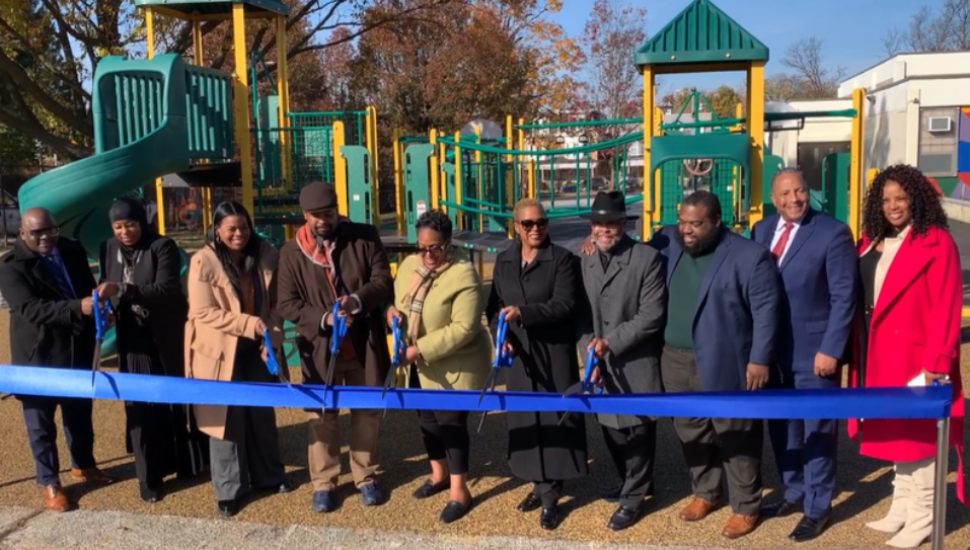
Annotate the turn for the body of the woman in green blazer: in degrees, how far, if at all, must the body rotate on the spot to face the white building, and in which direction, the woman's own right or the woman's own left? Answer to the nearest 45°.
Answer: approximately 180°

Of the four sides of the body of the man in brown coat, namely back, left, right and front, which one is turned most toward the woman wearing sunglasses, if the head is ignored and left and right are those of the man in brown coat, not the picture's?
left

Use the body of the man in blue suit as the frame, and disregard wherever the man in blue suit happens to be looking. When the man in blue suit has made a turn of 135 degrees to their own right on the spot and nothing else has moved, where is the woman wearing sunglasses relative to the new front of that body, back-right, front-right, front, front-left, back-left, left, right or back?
left

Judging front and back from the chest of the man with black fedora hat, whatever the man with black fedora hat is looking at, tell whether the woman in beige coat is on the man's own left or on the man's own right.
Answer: on the man's own right

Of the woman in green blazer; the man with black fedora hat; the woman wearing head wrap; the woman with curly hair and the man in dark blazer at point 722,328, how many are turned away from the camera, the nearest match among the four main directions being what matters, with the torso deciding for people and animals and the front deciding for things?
0

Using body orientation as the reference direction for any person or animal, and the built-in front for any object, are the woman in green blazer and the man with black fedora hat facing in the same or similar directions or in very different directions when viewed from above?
same or similar directions

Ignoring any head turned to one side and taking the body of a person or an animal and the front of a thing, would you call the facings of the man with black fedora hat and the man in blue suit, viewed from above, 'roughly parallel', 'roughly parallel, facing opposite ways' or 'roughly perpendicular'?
roughly parallel

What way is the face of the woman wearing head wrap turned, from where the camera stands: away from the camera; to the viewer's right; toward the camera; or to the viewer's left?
toward the camera

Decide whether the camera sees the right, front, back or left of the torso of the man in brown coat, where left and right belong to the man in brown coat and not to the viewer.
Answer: front

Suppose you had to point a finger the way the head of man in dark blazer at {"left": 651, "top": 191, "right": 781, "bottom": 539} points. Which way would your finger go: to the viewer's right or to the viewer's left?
to the viewer's left

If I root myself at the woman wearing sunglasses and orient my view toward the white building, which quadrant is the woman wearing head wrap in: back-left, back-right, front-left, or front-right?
back-left

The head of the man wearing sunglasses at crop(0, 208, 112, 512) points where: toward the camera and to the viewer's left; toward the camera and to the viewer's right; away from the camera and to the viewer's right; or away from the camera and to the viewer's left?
toward the camera and to the viewer's right

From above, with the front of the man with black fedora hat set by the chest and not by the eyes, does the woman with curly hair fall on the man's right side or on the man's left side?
on the man's left side

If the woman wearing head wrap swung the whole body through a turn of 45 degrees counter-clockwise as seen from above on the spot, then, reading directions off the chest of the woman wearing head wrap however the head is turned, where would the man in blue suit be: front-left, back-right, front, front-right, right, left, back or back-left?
front-left

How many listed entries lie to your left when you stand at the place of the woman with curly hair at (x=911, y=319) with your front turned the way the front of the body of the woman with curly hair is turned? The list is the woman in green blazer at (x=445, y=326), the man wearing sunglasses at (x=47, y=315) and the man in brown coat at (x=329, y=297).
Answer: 0
